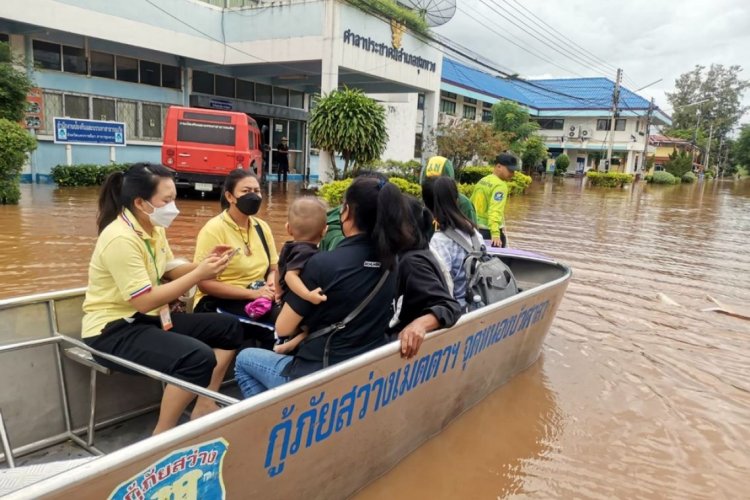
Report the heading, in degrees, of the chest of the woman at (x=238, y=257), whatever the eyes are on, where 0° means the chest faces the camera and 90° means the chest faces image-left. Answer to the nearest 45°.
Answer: approximately 315°

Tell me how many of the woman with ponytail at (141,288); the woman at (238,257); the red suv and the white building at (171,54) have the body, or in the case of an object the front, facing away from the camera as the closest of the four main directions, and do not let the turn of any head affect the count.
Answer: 1

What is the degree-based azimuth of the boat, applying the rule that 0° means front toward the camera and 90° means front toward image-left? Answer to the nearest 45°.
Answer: approximately 225°

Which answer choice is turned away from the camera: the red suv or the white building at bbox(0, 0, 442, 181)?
the red suv

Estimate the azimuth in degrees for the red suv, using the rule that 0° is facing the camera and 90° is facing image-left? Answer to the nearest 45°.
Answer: approximately 180°

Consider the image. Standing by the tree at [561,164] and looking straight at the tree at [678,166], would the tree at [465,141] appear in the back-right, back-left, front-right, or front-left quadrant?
back-right

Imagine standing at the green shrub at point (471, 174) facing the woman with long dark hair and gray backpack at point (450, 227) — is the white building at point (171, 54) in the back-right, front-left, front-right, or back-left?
back-right

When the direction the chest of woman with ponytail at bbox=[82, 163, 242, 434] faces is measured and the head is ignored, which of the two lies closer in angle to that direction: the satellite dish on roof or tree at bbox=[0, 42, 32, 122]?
the satellite dish on roof

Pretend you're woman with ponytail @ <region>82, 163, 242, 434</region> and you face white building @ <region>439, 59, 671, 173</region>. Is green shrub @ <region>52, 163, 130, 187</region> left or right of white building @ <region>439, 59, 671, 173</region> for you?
left

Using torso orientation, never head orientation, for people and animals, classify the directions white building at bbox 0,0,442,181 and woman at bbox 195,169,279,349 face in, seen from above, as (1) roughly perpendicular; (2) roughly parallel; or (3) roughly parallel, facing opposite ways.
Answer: roughly parallel

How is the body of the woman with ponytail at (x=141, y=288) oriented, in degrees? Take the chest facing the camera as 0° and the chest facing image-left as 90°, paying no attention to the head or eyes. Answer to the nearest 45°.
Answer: approximately 270°
